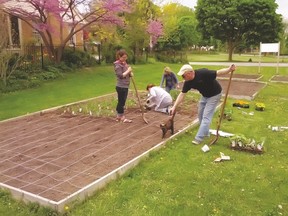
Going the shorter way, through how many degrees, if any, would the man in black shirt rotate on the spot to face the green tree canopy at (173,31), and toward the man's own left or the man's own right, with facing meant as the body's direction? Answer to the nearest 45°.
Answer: approximately 135° to the man's own right

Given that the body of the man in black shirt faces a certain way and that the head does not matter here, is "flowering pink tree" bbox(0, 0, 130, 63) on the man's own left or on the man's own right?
on the man's own right

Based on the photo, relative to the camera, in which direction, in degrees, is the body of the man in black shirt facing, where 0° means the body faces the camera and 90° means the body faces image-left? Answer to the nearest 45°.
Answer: approximately 45°

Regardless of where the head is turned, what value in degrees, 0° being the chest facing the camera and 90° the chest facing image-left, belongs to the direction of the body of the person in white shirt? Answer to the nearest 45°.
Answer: approximately 90°

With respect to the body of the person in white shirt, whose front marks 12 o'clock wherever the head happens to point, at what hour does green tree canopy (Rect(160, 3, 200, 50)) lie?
The green tree canopy is roughly at 3 o'clock from the person in white shirt.

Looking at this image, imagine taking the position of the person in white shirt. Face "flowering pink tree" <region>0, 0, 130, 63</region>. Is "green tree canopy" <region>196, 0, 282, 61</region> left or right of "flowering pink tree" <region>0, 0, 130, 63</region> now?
right
